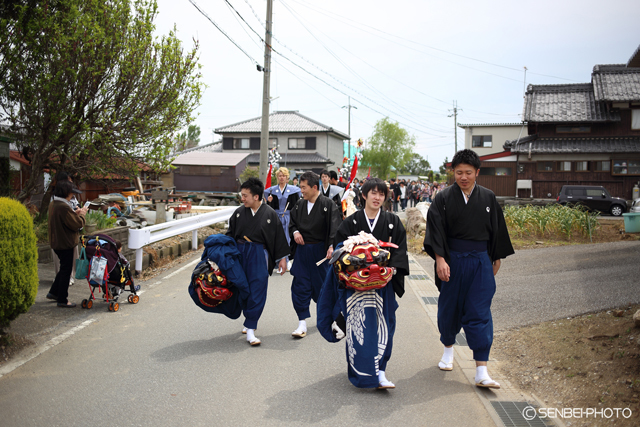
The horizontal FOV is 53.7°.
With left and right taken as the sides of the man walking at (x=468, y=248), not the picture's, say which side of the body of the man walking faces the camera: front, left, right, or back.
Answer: front

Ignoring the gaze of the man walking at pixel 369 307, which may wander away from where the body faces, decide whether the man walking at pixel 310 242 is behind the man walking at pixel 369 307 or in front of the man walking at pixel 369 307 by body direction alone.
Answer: behind

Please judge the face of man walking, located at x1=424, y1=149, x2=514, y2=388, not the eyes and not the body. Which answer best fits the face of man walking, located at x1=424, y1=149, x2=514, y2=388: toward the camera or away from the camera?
toward the camera

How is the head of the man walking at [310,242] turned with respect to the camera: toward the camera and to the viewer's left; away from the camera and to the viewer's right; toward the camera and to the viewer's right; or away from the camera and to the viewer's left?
toward the camera and to the viewer's left

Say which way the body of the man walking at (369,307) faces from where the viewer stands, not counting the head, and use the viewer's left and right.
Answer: facing the viewer

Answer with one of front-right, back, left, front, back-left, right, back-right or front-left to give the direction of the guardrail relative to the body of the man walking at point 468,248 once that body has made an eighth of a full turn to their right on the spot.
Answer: right

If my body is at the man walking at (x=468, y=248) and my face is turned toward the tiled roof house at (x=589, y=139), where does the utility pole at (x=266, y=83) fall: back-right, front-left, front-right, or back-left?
front-left

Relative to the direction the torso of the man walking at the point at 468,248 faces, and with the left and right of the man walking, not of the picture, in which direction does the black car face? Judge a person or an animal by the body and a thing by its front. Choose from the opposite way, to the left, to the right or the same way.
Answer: to the left

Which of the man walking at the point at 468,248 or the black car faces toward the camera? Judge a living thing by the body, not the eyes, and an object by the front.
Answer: the man walking

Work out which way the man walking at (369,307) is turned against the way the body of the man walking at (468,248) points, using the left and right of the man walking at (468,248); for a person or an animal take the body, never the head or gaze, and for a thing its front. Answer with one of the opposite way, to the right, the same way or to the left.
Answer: the same way

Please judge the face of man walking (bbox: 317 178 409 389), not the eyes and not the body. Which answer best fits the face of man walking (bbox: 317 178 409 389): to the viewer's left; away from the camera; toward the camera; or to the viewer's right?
toward the camera

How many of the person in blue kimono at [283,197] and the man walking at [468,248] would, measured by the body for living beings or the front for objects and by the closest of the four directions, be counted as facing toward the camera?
2

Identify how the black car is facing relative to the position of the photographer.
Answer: facing to the right of the viewer
